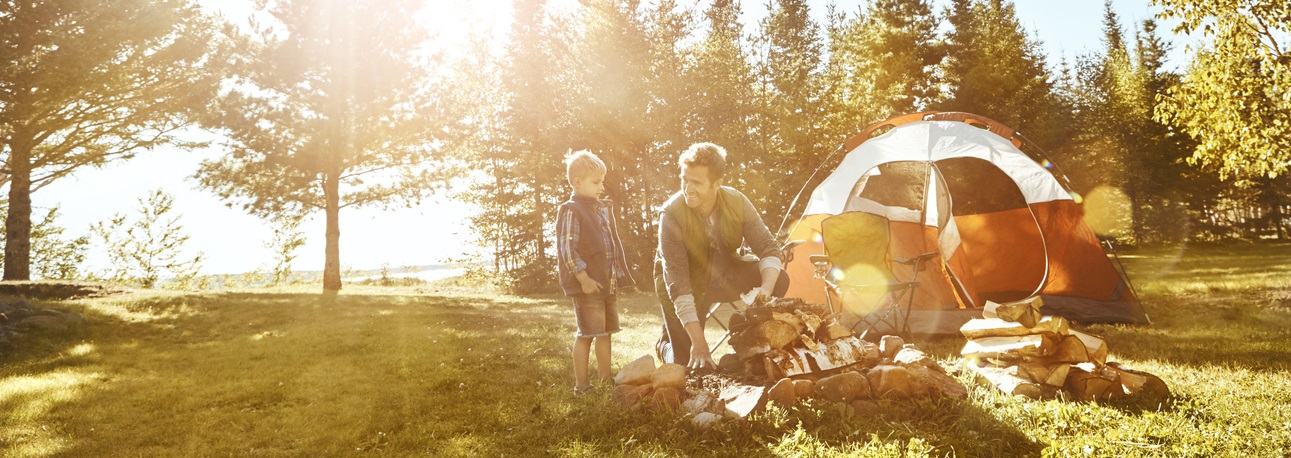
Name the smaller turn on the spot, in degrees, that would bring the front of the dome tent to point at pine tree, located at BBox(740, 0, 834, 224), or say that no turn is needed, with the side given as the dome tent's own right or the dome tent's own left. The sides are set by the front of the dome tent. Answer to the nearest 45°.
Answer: approximately 135° to the dome tent's own right

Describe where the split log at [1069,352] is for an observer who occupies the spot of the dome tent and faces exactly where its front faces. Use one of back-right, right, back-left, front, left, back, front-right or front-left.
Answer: front

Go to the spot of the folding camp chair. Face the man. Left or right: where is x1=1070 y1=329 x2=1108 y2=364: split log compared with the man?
left

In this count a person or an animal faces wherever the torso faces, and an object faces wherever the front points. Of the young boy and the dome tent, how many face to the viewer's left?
0

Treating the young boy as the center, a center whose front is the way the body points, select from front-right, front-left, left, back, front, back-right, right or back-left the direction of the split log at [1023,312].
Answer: front-left

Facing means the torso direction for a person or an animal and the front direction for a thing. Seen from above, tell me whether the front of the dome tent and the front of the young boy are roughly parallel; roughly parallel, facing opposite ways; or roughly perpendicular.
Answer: roughly perpendicular

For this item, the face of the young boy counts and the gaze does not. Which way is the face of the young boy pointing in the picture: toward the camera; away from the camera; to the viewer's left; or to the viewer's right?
to the viewer's right

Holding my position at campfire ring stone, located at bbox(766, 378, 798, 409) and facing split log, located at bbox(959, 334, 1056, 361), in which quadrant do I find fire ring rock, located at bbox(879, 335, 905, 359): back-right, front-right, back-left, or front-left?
front-left

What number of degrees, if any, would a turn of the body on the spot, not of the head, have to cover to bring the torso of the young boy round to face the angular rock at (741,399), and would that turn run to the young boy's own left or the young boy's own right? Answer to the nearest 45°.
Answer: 0° — they already face it

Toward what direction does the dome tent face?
toward the camera

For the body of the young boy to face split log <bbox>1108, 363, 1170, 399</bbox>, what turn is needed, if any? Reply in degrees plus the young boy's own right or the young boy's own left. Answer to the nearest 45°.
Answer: approximately 45° to the young boy's own left

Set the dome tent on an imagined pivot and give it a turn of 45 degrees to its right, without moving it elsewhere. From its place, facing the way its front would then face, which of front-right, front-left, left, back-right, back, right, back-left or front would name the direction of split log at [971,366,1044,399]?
front-left

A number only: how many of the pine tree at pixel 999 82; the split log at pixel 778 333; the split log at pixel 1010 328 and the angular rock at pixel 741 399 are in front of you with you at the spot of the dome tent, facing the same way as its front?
3

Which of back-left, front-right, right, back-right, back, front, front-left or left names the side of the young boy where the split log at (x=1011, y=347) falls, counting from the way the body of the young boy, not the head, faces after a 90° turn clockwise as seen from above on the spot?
back-left

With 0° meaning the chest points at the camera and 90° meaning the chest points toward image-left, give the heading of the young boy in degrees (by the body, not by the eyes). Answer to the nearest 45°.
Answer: approximately 315°

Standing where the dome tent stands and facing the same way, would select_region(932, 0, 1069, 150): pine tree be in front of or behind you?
behind
